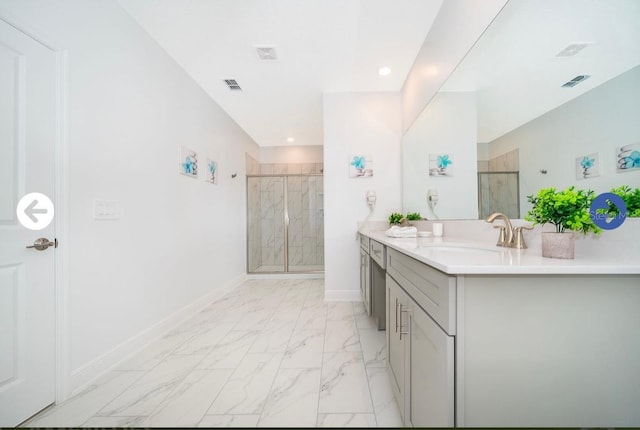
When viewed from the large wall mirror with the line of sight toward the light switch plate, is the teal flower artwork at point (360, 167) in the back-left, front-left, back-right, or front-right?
front-right

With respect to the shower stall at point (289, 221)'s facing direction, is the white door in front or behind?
in front

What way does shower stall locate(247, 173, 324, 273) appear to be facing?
toward the camera

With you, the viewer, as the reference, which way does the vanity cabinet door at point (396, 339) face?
facing to the left of the viewer

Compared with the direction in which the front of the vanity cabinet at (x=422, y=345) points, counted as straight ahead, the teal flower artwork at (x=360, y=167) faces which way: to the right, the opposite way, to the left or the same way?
to the left

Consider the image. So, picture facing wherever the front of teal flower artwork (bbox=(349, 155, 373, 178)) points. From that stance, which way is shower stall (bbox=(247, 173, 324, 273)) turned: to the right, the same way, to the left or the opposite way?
the same way

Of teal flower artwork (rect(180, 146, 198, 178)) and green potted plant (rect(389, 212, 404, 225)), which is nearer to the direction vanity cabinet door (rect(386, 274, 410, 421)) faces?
the teal flower artwork

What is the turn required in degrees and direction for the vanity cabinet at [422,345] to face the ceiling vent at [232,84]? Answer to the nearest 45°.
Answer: approximately 45° to its right

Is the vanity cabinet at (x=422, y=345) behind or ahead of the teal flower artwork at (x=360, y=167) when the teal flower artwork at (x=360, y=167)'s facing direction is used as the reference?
ahead

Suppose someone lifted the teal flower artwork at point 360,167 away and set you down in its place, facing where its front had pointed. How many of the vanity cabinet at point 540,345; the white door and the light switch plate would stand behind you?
0

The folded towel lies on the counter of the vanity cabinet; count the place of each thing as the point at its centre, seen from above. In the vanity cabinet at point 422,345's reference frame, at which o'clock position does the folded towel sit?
The folded towel is roughly at 3 o'clock from the vanity cabinet.

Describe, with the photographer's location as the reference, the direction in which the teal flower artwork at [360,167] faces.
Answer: facing the viewer

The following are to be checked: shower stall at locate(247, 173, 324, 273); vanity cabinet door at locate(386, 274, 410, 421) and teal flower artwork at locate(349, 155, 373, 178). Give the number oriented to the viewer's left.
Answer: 1

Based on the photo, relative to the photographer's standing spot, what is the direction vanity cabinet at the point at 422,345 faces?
facing to the left of the viewer

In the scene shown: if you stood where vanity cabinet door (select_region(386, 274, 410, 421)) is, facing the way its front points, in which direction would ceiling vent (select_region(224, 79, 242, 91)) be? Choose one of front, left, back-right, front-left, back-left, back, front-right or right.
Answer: front-right
